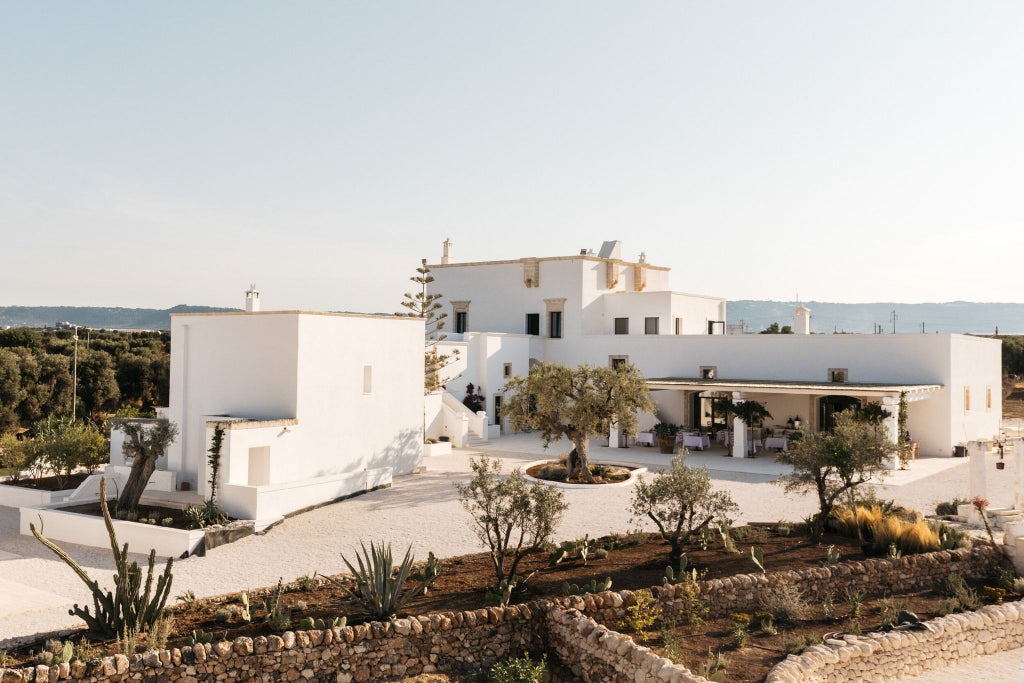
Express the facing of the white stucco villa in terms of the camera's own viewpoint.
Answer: facing the viewer and to the left of the viewer

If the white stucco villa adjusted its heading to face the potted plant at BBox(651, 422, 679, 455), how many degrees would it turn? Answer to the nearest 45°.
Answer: approximately 45° to its left

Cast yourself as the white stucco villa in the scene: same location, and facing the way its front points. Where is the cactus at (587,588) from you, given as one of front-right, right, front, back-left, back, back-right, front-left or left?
front-left

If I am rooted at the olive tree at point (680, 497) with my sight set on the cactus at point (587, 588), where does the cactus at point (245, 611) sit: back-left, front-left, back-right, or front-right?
front-right

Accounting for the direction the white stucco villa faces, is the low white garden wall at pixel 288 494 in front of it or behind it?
in front

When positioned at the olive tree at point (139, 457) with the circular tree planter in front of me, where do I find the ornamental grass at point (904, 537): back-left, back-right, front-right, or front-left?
front-right

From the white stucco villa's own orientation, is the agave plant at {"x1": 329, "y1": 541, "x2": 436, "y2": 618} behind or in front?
in front

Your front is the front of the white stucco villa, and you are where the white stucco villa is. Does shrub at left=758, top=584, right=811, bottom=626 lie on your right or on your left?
on your left

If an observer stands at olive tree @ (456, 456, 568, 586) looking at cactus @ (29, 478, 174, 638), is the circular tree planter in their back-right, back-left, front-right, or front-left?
back-right

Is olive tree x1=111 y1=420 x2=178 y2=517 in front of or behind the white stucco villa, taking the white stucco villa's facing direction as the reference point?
in front

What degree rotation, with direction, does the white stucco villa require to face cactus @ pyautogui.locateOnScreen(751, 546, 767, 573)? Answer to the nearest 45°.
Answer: approximately 45° to its left

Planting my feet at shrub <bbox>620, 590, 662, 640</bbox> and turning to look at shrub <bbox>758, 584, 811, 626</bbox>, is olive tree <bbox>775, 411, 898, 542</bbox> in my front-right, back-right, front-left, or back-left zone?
front-left
